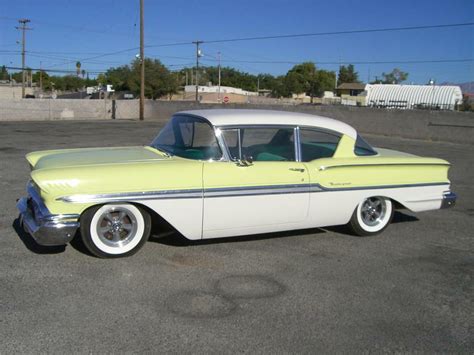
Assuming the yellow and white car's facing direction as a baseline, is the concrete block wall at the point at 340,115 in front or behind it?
behind

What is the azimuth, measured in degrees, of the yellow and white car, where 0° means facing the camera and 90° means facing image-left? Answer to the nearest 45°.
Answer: approximately 45°
